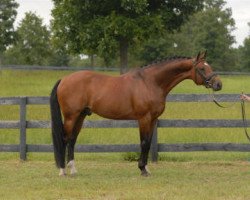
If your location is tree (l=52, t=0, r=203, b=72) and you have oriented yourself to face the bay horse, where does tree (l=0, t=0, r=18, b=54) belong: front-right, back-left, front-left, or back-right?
back-right

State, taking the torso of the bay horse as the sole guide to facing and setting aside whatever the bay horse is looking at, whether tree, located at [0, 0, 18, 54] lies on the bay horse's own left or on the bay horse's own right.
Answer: on the bay horse's own left

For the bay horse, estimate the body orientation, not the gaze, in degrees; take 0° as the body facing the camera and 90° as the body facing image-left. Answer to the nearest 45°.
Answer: approximately 270°

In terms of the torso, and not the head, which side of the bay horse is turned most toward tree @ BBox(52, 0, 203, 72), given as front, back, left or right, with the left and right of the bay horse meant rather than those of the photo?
left

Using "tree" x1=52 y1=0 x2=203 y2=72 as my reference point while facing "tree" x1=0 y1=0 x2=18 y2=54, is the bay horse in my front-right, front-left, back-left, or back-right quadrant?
back-left
